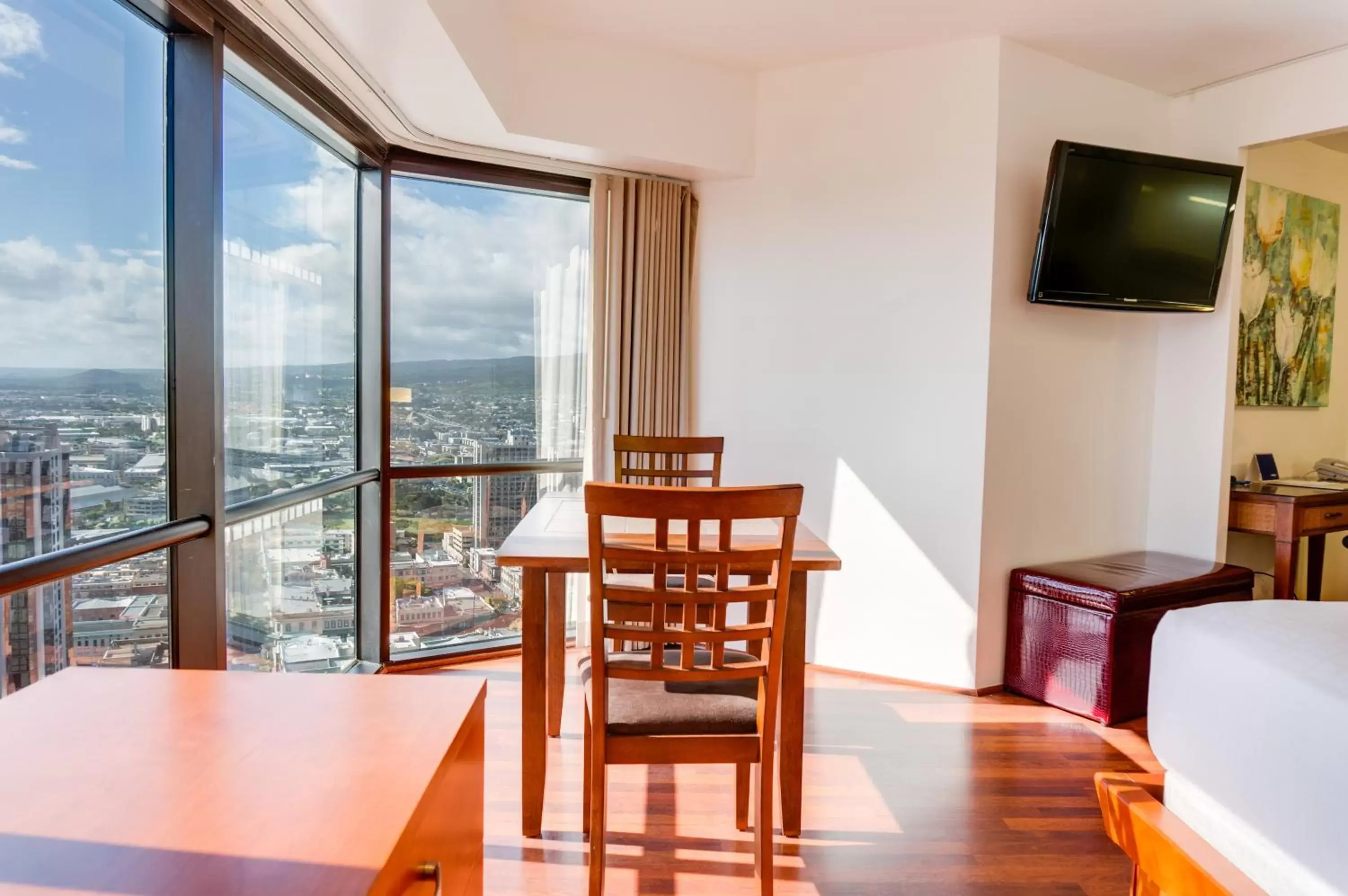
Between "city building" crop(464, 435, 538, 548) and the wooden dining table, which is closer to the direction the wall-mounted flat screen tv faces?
the wooden dining table

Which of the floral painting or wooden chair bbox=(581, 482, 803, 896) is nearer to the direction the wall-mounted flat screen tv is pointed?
the wooden chair

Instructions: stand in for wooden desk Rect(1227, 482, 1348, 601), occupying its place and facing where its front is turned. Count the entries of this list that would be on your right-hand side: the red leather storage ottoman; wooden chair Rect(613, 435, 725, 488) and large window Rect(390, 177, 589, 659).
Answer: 3

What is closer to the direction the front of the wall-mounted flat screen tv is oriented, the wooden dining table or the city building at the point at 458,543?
the wooden dining table

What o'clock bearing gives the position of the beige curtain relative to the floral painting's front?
The beige curtain is roughly at 3 o'clock from the floral painting.

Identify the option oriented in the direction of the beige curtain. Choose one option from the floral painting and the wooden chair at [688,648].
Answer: the wooden chair

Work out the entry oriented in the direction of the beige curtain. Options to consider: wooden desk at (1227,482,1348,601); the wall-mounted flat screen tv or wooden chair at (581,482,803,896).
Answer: the wooden chair

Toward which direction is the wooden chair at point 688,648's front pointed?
away from the camera
